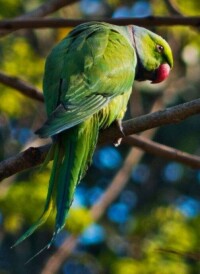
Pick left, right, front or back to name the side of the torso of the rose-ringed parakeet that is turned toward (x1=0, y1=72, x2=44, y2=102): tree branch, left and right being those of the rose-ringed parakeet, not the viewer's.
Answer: left

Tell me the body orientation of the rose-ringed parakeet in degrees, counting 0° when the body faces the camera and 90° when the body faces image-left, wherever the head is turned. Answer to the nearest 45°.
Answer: approximately 225°
